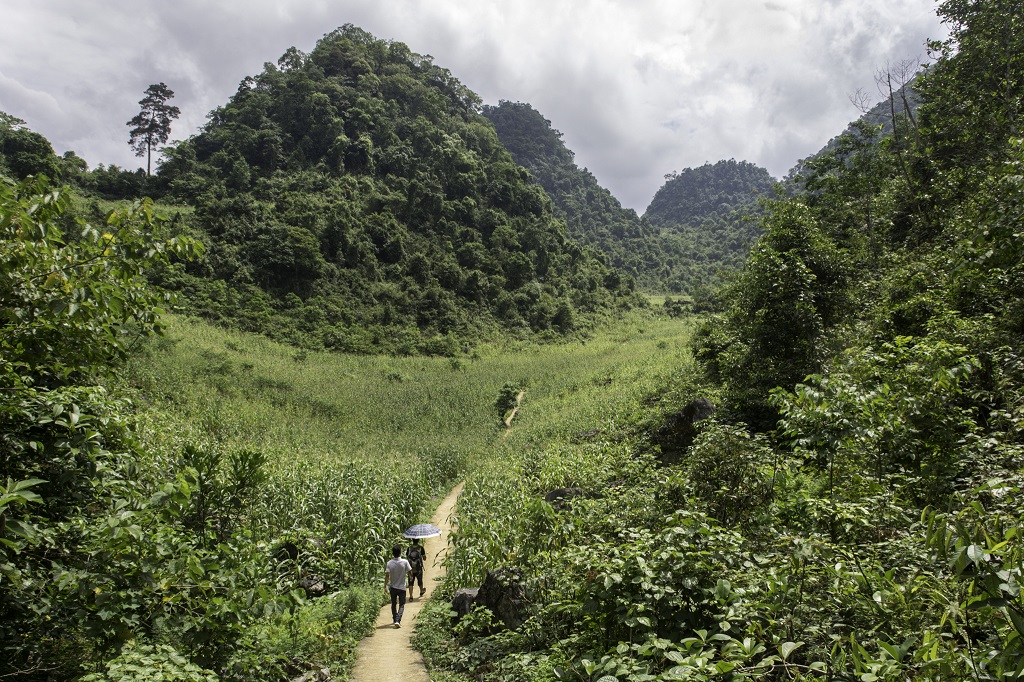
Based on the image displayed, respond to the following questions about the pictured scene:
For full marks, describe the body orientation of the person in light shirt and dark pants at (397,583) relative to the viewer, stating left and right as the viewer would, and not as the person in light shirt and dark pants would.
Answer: facing away from the viewer

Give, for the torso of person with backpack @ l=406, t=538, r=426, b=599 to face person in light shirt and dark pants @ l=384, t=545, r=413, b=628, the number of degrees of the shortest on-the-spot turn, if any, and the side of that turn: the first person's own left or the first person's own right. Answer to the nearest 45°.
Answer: approximately 180°

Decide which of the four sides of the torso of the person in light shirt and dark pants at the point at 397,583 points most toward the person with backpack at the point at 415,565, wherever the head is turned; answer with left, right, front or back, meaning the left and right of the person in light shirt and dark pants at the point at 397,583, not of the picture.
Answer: front

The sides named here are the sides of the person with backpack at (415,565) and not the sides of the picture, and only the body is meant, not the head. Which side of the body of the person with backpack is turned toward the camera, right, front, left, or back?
back

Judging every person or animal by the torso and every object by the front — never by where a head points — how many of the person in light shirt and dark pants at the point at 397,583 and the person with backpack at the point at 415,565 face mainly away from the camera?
2

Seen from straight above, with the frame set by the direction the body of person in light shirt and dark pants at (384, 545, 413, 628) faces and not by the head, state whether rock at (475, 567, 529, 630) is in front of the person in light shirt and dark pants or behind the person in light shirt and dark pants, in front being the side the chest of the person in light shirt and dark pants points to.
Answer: behind

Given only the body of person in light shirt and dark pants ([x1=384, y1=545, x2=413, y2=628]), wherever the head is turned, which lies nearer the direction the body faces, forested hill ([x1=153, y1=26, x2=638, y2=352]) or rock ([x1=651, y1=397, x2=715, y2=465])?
the forested hill

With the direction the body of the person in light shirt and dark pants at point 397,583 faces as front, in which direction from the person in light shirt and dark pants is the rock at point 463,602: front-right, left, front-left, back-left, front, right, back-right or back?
back-right

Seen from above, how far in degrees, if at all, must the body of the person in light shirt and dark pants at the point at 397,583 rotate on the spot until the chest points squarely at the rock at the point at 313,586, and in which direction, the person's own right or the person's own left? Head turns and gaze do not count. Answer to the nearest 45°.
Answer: approximately 45° to the person's own left

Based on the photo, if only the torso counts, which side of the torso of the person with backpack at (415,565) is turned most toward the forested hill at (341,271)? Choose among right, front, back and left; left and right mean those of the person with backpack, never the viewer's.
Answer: front

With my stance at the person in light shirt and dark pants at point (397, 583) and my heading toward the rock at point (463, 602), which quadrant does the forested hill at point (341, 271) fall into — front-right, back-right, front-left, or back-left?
back-left

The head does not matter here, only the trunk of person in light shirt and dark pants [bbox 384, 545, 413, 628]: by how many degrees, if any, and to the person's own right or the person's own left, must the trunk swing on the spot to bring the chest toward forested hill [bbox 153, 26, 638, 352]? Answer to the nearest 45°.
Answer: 0° — they already face it
